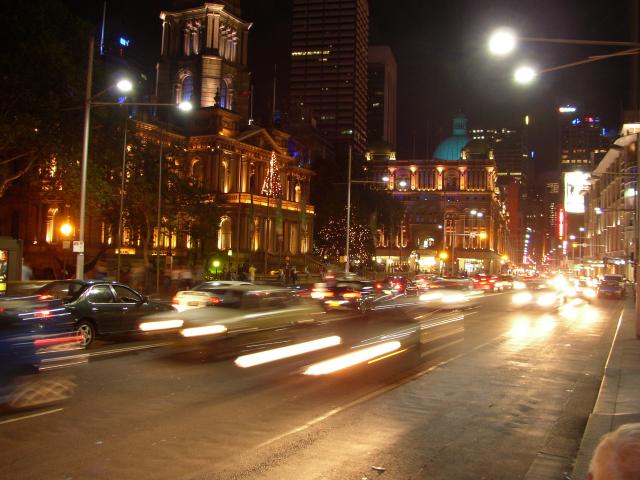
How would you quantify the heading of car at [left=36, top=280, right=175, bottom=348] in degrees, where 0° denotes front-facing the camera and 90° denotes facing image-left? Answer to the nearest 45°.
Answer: approximately 225°

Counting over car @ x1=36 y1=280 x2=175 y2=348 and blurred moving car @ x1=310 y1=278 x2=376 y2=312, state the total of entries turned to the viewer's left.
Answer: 0

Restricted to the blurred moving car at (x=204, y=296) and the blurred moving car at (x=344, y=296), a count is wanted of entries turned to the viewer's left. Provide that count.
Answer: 0

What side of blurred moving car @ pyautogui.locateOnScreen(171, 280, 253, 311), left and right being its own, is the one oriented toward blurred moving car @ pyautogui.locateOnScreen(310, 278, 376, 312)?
front

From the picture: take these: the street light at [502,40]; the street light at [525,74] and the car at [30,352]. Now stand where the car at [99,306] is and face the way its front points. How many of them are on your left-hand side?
0

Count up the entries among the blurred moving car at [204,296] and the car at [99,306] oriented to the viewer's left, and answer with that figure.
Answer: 0

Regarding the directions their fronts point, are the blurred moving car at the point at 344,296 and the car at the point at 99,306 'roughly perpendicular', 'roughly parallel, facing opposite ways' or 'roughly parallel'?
roughly parallel

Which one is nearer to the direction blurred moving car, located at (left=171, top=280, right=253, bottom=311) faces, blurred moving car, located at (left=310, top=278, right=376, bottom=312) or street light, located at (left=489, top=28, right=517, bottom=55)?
the blurred moving car

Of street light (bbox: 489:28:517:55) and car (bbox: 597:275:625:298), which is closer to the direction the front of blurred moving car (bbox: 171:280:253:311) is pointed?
the car

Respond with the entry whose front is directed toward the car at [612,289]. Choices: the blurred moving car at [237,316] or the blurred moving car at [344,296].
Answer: the blurred moving car at [344,296]

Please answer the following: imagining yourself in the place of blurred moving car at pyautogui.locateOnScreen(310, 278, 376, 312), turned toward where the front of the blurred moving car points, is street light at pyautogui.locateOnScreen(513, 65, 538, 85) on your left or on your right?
on your right

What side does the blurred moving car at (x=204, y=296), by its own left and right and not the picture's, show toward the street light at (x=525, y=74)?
right

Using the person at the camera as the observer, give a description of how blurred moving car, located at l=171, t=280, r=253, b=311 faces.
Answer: facing away from the viewer and to the right of the viewer

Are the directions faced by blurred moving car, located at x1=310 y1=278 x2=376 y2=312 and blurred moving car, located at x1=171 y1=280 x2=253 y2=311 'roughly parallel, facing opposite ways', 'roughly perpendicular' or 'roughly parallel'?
roughly parallel

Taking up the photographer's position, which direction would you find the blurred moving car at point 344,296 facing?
facing away from the viewer and to the right of the viewer

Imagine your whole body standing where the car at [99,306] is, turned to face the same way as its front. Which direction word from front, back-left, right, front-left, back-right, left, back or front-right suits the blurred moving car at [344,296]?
front

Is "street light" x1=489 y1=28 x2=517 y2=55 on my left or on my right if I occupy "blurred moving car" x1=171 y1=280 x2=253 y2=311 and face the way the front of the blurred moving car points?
on my right

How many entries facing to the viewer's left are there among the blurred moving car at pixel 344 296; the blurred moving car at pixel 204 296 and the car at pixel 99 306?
0
